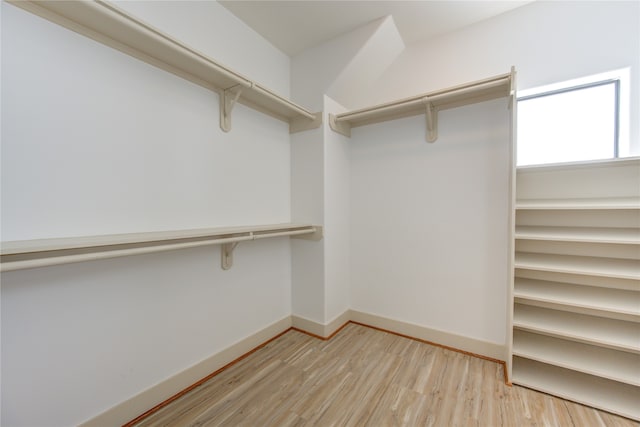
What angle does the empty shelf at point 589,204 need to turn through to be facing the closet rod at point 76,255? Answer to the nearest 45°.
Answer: approximately 45° to its right

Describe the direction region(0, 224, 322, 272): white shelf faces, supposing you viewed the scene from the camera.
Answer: facing the viewer and to the right of the viewer

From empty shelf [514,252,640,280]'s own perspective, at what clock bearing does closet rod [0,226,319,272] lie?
The closet rod is roughly at 1 o'clock from the empty shelf.

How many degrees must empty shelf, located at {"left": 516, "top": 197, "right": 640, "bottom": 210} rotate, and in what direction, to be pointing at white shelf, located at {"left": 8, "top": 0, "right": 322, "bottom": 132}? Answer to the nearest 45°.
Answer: approximately 45° to its right
